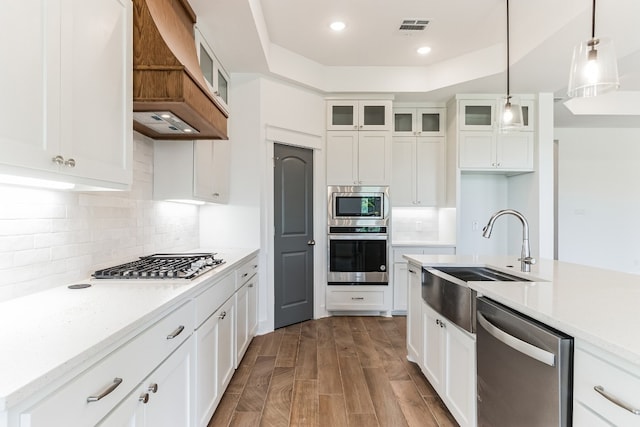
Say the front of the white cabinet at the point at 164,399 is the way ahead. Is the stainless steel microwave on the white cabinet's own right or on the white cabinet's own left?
on the white cabinet's own left

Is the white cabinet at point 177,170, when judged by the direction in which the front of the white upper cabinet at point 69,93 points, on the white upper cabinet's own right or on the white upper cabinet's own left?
on the white upper cabinet's own left

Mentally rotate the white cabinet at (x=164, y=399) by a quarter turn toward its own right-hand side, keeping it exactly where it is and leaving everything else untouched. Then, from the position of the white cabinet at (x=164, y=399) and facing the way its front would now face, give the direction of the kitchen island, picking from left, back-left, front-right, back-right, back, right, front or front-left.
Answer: left

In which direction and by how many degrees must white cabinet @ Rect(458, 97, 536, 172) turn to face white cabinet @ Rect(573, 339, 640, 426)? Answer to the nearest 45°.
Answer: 0° — it already faces it

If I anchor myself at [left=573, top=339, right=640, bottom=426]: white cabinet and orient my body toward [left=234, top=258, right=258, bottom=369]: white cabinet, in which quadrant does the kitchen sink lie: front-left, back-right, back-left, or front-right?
front-right

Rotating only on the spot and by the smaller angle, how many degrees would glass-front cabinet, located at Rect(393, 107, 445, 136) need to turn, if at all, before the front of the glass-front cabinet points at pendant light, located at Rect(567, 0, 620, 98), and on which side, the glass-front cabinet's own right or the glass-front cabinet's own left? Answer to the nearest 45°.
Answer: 0° — it already faces it

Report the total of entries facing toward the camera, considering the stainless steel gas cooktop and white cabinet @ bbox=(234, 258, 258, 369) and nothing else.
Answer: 0

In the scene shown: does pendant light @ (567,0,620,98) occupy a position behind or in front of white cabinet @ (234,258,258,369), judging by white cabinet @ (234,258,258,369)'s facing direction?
in front

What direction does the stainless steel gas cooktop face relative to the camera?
to the viewer's right

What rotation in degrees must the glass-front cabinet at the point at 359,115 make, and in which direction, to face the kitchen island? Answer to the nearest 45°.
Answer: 0° — it already faces it

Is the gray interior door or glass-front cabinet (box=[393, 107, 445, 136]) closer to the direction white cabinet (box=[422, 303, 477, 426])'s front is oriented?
the gray interior door

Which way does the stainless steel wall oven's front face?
toward the camera

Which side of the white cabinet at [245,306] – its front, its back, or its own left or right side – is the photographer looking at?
right

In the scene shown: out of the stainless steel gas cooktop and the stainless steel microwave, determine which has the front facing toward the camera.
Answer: the stainless steel microwave

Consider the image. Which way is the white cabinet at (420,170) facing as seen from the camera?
toward the camera

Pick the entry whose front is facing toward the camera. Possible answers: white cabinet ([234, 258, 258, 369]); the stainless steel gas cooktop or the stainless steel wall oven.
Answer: the stainless steel wall oven

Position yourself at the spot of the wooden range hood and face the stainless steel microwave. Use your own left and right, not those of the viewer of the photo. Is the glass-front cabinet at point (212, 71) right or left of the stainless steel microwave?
left

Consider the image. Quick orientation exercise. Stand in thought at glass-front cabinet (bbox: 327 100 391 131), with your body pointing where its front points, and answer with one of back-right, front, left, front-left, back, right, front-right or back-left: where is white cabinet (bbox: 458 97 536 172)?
left

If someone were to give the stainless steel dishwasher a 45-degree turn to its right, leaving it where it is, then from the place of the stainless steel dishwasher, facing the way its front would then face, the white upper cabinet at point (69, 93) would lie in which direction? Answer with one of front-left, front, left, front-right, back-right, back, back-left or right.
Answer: front-left
